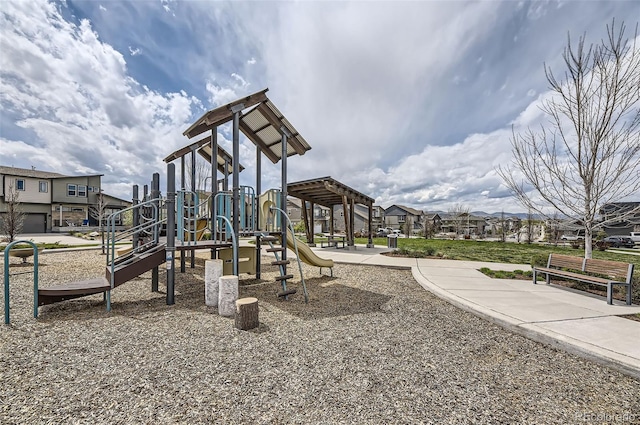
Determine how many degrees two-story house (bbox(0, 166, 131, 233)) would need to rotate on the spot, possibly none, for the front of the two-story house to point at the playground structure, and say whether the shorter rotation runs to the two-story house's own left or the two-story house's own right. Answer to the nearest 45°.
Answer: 0° — it already faces it

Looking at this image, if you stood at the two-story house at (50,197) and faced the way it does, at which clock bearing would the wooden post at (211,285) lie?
The wooden post is roughly at 12 o'clock from the two-story house.

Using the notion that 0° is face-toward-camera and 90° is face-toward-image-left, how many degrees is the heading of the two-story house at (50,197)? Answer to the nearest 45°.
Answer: approximately 0°

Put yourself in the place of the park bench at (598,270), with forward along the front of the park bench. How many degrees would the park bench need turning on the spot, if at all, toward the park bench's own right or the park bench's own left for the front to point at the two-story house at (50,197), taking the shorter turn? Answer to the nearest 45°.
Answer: approximately 45° to the park bench's own right

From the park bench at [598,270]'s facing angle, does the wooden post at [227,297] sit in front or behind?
in front

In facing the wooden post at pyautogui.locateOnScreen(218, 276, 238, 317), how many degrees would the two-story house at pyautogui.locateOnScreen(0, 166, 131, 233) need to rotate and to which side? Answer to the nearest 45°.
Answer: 0° — it already faces it

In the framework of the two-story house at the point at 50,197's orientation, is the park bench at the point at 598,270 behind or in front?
in front

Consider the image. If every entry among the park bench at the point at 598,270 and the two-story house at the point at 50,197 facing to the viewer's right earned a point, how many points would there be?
0

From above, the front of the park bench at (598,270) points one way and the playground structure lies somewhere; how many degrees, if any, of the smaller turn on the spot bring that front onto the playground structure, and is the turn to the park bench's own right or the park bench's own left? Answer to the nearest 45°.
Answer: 0° — it already faces it
